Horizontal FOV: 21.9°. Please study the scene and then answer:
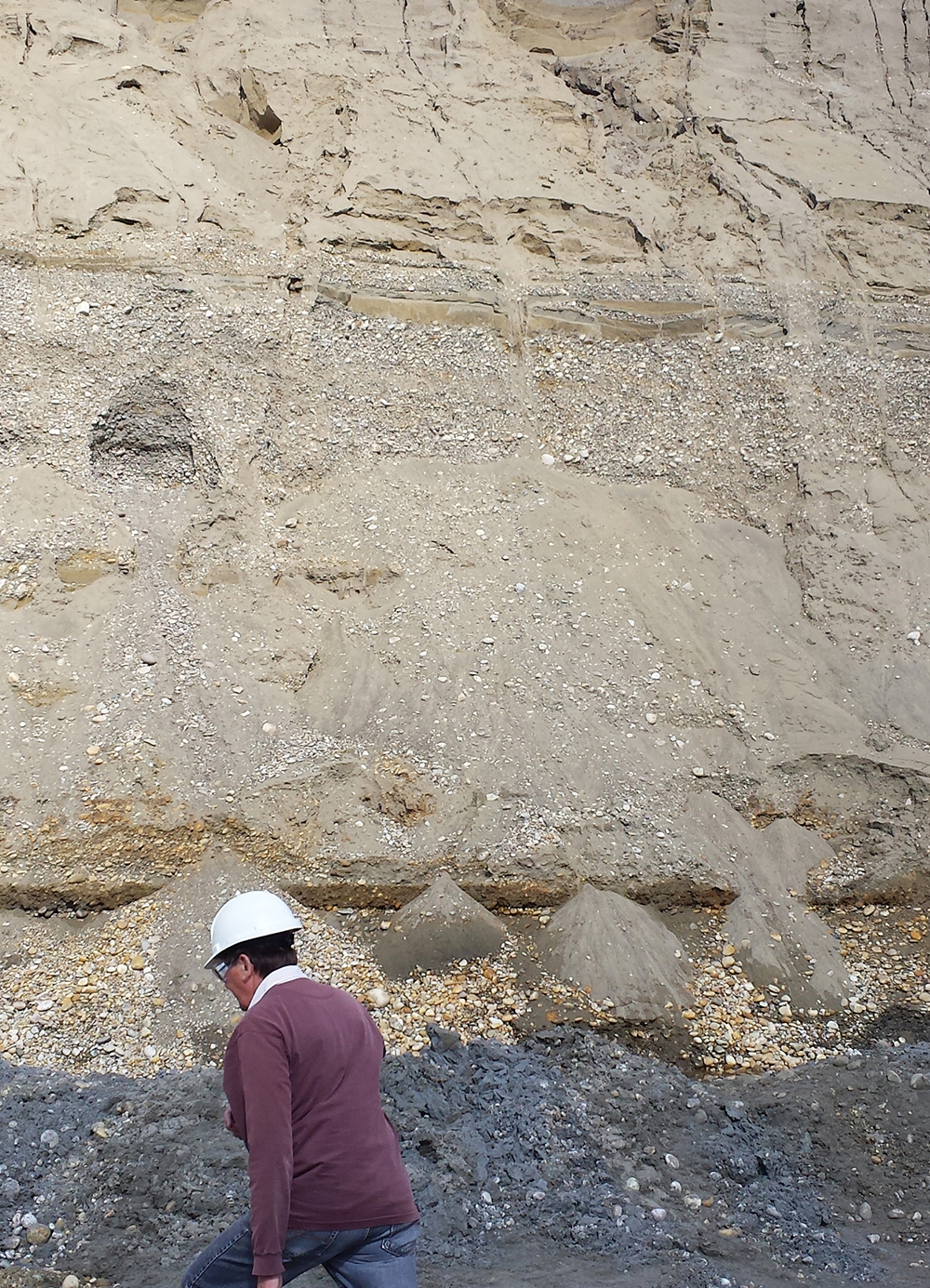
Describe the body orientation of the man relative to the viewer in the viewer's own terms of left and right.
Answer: facing away from the viewer and to the left of the viewer
